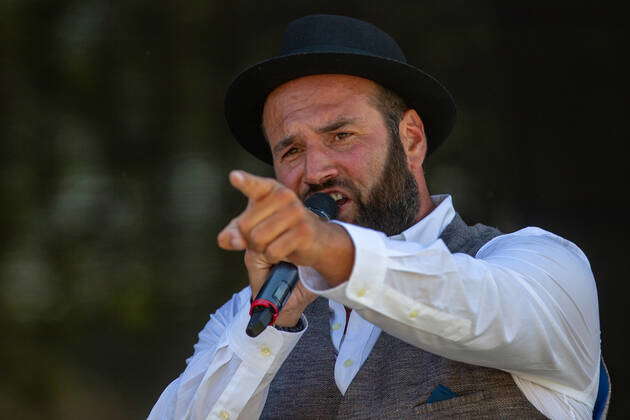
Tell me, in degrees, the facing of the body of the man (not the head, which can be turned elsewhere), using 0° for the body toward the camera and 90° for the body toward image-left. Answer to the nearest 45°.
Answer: approximately 45°
